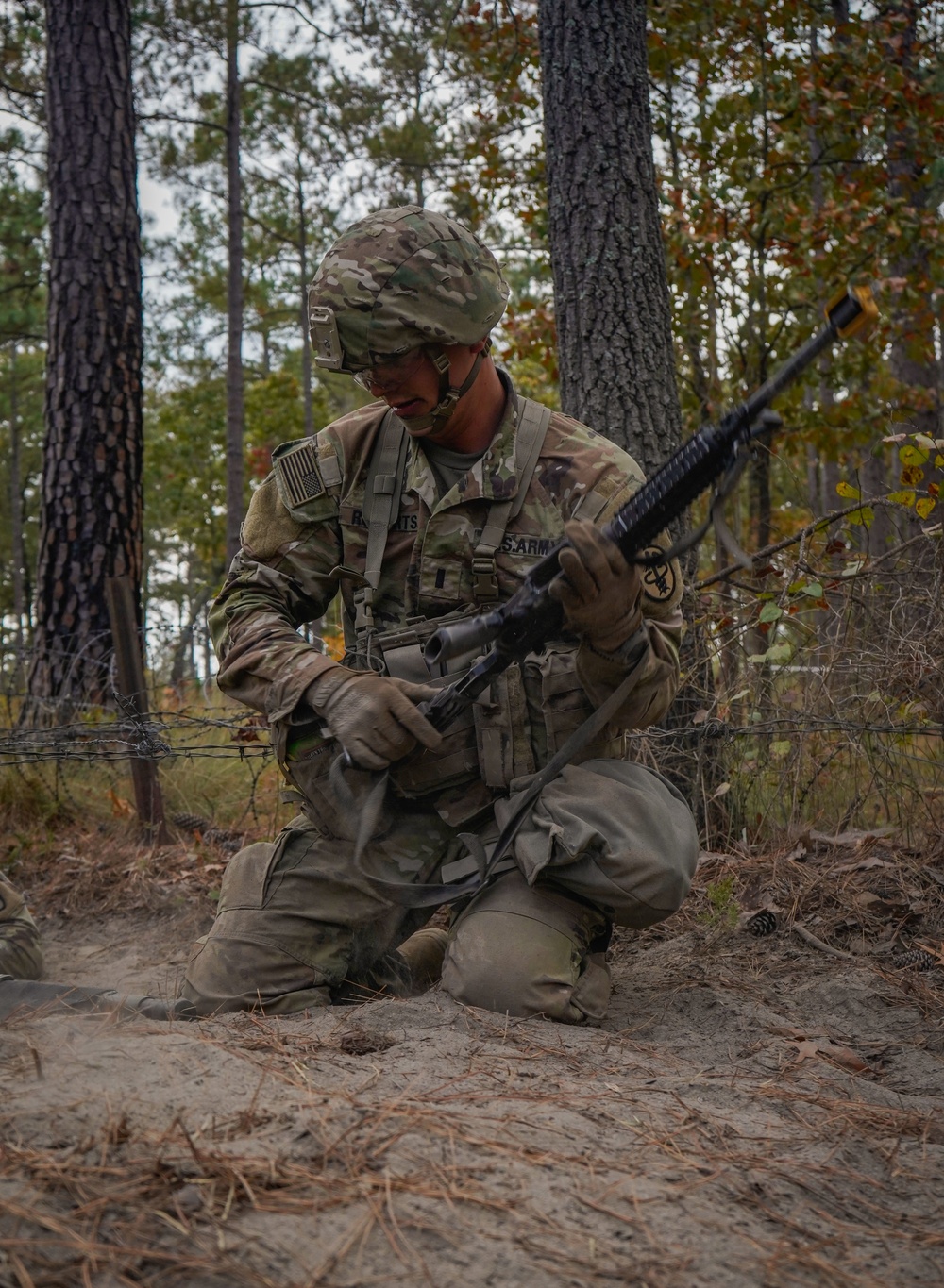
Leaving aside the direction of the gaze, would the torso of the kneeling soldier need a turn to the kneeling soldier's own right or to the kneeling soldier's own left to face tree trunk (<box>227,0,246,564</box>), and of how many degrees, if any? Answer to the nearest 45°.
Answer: approximately 180°

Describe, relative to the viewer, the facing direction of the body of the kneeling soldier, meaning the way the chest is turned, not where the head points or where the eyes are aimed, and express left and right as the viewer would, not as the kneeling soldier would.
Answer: facing the viewer

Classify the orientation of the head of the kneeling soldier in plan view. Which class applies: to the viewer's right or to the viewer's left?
to the viewer's left

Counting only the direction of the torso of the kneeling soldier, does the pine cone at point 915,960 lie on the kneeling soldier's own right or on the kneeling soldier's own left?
on the kneeling soldier's own left

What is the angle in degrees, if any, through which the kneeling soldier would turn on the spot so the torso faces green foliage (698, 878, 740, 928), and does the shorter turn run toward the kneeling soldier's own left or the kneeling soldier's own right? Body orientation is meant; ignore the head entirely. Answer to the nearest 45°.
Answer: approximately 135° to the kneeling soldier's own left

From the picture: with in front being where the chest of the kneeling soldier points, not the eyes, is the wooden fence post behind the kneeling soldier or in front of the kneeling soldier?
behind

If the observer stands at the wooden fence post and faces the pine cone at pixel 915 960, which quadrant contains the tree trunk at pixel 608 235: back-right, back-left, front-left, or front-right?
front-left
